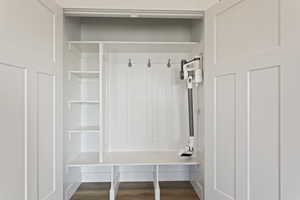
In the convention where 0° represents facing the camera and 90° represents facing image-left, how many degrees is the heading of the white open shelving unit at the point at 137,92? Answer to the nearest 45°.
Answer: approximately 0°

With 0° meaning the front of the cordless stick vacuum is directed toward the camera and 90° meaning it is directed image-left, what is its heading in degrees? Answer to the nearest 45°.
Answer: approximately 90°
